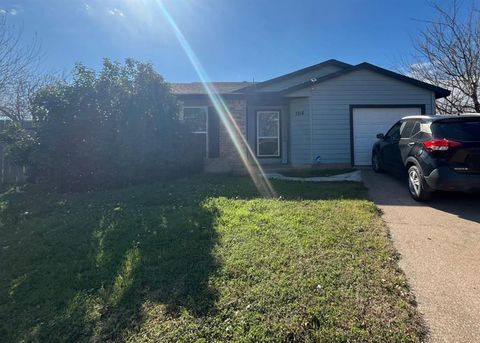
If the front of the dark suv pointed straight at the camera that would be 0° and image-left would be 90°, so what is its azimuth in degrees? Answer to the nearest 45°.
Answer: approximately 135°

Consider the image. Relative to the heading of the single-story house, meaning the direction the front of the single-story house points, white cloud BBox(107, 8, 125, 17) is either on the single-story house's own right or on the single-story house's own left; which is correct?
on the single-story house's own right

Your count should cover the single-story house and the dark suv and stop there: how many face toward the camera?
1

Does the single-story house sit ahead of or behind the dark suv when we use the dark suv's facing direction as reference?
ahead

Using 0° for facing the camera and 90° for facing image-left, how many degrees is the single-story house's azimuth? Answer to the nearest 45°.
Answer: approximately 0°

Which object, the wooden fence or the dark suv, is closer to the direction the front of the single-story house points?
the dark suv

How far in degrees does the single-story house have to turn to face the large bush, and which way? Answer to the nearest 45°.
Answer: approximately 45° to its right

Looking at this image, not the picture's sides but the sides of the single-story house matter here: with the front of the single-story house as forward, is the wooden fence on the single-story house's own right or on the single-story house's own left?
on the single-story house's own right
